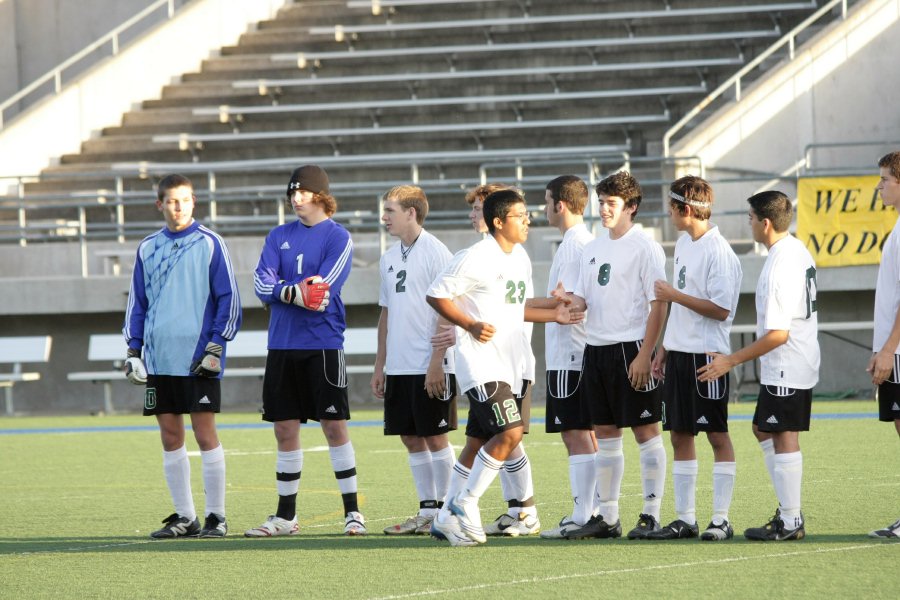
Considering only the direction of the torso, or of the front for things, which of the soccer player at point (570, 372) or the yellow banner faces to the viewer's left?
the soccer player

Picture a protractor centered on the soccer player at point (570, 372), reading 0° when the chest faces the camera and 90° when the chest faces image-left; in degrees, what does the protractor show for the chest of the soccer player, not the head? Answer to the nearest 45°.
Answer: approximately 90°

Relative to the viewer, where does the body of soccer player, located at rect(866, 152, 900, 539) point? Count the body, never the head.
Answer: to the viewer's left

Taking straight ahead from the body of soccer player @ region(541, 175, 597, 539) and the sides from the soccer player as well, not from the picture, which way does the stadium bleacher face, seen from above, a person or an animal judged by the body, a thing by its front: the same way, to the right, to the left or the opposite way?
to the left

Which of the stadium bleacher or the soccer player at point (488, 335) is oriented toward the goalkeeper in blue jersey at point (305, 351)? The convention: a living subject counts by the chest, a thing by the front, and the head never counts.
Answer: the stadium bleacher

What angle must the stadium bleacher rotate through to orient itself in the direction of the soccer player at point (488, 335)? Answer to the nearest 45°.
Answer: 0° — it already faces them

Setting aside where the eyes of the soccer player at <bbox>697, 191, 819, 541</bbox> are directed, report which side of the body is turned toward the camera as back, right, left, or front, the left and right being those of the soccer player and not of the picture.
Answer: left

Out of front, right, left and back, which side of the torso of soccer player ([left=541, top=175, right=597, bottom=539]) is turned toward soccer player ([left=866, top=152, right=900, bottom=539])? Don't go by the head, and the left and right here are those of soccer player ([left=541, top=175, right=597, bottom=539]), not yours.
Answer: back

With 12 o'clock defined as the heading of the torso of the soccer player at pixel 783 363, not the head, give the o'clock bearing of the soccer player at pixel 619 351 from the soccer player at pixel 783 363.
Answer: the soccer player at pixel 619 351 is roughly at 12 o'clock from the soccer player at pixel 783 363.

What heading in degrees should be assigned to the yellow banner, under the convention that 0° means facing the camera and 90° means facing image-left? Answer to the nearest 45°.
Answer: approximately 0°

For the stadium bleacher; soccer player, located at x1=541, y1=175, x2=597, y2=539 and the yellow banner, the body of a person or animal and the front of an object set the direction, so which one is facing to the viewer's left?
the soccer player

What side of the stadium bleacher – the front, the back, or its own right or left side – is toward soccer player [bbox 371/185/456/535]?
front
